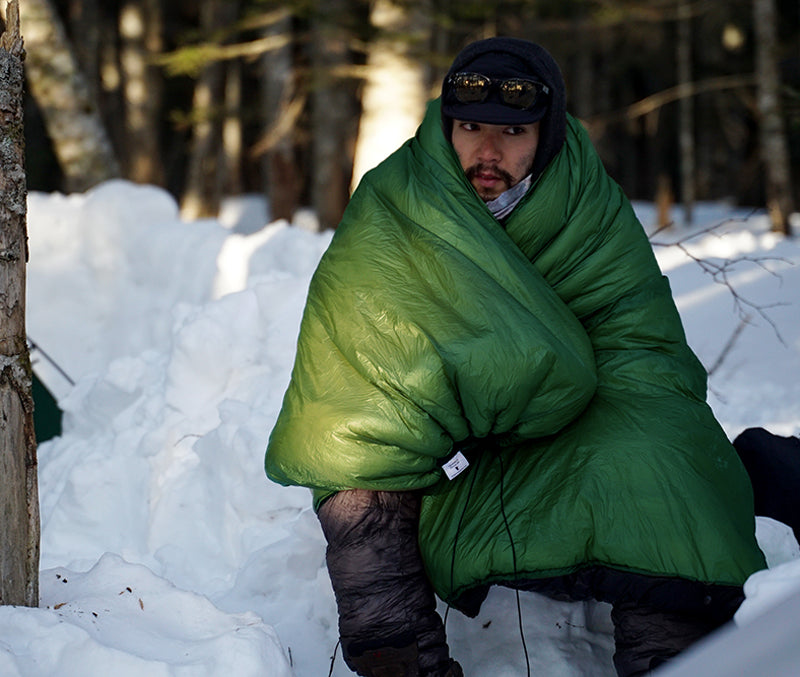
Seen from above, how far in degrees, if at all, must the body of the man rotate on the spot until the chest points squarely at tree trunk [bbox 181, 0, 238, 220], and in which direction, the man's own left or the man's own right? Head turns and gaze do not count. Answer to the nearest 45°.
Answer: approximately 180°

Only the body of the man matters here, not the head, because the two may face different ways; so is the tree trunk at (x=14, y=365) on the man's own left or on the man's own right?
on the man's own right

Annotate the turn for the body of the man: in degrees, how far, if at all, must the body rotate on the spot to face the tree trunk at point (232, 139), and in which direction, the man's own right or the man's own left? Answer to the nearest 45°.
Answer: approximately 180°

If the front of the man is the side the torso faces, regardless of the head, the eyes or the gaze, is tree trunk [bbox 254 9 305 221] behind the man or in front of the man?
behind

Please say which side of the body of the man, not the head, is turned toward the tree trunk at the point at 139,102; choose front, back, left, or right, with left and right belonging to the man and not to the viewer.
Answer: back

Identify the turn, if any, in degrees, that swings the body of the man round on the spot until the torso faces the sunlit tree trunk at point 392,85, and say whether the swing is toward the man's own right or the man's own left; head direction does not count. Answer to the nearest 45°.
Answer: approximately 180°

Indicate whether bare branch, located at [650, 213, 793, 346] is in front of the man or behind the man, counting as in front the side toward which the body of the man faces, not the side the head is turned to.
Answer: behind

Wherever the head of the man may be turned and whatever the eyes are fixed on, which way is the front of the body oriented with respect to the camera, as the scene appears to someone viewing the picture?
toward the camera
